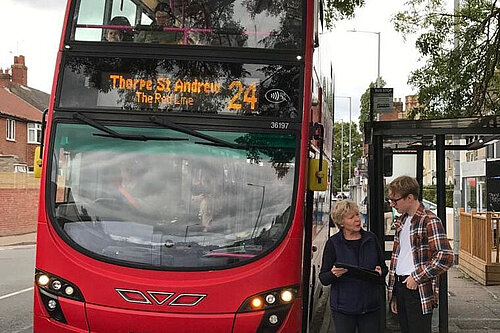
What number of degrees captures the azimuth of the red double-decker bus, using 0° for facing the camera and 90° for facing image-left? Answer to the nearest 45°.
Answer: approximately 0°

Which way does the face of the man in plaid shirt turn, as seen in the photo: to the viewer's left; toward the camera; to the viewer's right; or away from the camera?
to the viewer's left

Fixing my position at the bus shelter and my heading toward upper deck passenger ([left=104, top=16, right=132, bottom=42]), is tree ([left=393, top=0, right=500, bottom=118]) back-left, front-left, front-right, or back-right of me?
back-right

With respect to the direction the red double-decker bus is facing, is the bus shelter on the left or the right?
on its left

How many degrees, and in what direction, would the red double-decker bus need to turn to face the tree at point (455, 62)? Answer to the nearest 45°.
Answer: approximately 135° to its left
